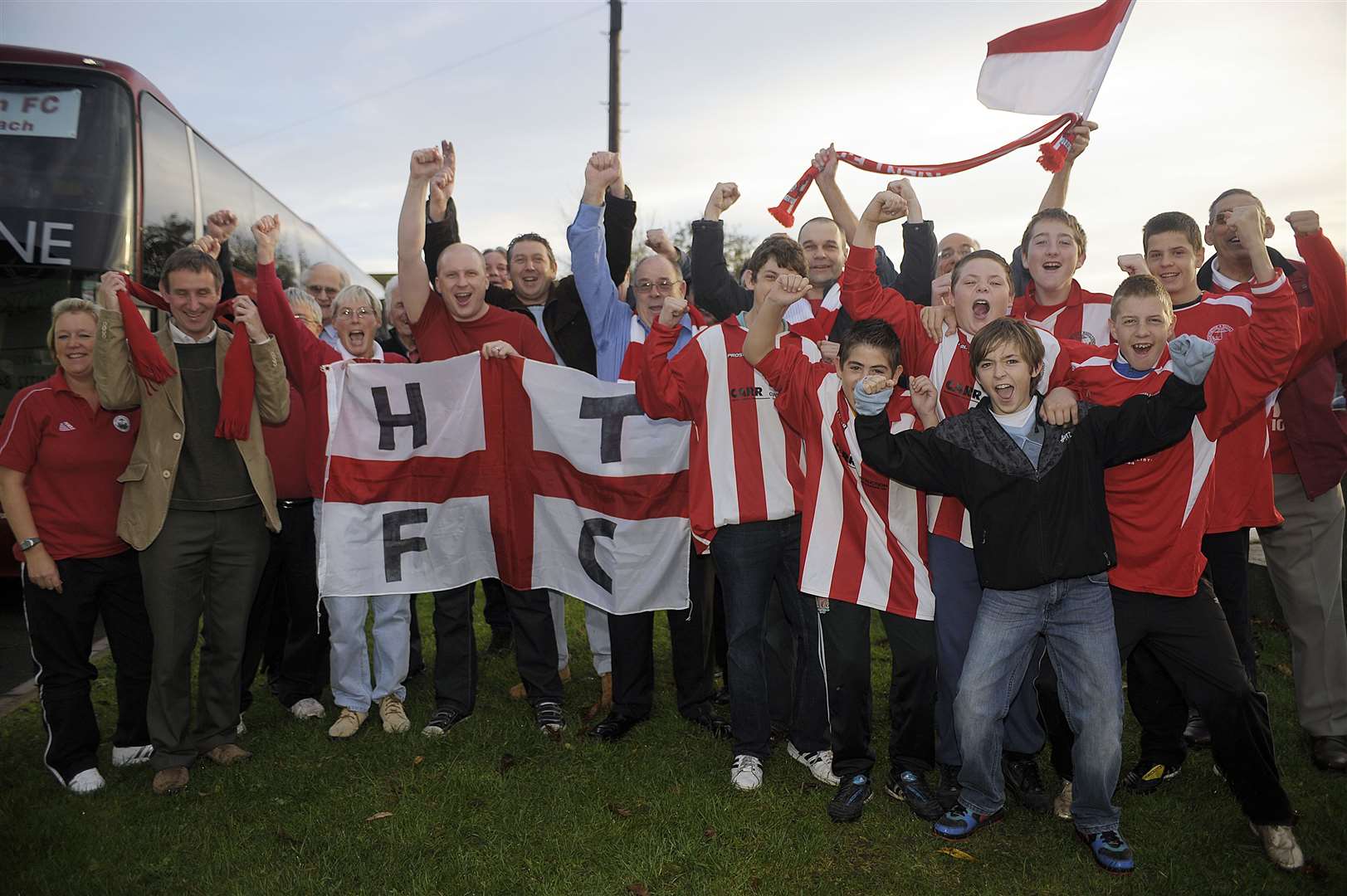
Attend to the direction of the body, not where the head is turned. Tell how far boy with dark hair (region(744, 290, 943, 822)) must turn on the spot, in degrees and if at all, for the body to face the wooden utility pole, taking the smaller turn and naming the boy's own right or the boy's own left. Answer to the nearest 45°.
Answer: approximately 180°

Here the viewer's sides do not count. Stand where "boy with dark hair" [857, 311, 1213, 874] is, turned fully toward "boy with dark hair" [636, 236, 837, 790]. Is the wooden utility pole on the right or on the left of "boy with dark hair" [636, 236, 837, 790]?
right

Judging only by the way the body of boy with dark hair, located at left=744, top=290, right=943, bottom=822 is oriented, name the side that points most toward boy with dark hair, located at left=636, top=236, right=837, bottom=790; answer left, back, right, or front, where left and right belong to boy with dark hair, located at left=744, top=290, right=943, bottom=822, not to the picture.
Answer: right

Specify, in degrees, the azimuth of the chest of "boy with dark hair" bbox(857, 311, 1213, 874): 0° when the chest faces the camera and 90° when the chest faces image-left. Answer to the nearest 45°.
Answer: approximately 0°

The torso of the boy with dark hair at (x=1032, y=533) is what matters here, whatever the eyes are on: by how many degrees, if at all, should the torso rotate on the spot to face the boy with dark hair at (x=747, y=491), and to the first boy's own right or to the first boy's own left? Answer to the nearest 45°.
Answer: approximately 90° to the first boy's own right

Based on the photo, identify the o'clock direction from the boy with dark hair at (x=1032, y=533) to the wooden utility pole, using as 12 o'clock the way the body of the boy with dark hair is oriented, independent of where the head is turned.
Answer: The wooden utility pole is roughly at 5 o'clock from the boy with dark hair.

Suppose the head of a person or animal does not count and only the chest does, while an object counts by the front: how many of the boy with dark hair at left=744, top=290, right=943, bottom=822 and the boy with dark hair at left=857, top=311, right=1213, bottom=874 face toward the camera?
2

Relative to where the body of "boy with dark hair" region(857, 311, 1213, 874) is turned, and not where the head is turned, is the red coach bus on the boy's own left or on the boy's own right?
on the boy's own right
